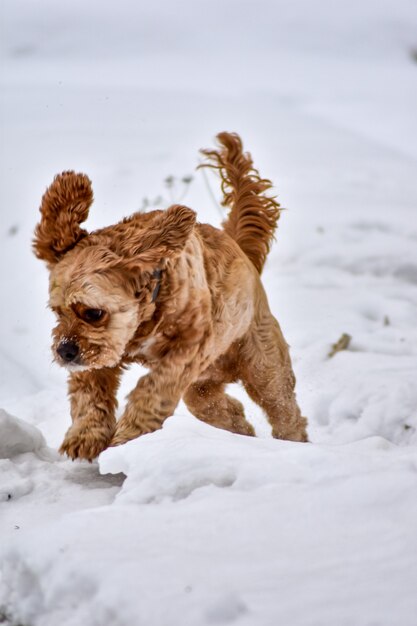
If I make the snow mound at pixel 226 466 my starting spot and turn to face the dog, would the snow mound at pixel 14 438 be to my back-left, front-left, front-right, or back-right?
front-left

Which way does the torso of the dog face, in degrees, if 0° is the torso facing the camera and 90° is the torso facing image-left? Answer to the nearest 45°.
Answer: approximately 45°

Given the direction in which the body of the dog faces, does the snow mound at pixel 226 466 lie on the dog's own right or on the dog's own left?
on the dog's own left
